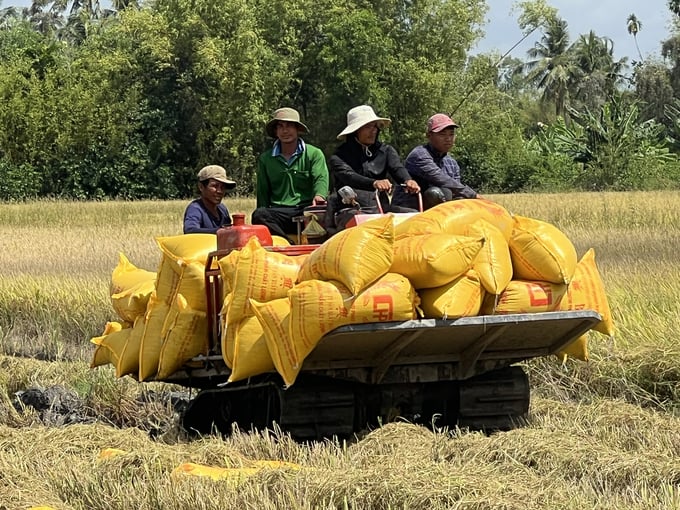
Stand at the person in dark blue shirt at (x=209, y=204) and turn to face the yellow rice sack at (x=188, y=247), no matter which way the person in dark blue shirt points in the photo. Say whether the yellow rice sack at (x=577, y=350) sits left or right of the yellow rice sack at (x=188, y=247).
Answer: left

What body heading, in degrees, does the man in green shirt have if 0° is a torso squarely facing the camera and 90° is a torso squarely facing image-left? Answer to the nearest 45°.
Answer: approximately 0°

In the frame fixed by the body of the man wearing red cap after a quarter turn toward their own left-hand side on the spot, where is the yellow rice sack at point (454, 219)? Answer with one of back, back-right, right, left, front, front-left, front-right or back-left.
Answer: back-right

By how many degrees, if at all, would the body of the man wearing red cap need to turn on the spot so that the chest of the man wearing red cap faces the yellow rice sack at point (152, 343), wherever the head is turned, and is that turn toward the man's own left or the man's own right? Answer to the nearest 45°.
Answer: approximately 90° to the man's own right

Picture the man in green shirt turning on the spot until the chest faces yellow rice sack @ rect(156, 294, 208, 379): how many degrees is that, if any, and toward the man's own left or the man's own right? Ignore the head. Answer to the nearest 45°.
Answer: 0° — they already face it

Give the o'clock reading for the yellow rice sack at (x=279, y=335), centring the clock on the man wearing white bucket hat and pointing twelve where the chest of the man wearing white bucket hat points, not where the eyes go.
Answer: The yellow rice sack is roughly at 2 o'clock from the man wearing white bucket hat.

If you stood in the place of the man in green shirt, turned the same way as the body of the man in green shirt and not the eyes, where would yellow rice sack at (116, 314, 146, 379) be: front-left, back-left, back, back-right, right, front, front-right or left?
front-right

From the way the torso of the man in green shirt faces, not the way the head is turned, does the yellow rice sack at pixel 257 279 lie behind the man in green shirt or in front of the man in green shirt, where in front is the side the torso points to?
in front

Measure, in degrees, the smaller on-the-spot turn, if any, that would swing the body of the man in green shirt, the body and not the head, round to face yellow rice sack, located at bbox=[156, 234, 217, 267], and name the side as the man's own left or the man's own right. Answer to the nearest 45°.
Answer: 0° — they already face it

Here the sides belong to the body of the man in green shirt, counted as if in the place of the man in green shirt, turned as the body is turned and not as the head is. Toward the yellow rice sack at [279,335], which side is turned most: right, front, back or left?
front

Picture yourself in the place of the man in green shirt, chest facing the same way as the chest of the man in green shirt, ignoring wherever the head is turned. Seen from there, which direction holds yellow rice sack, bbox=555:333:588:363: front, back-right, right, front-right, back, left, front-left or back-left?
front-left
